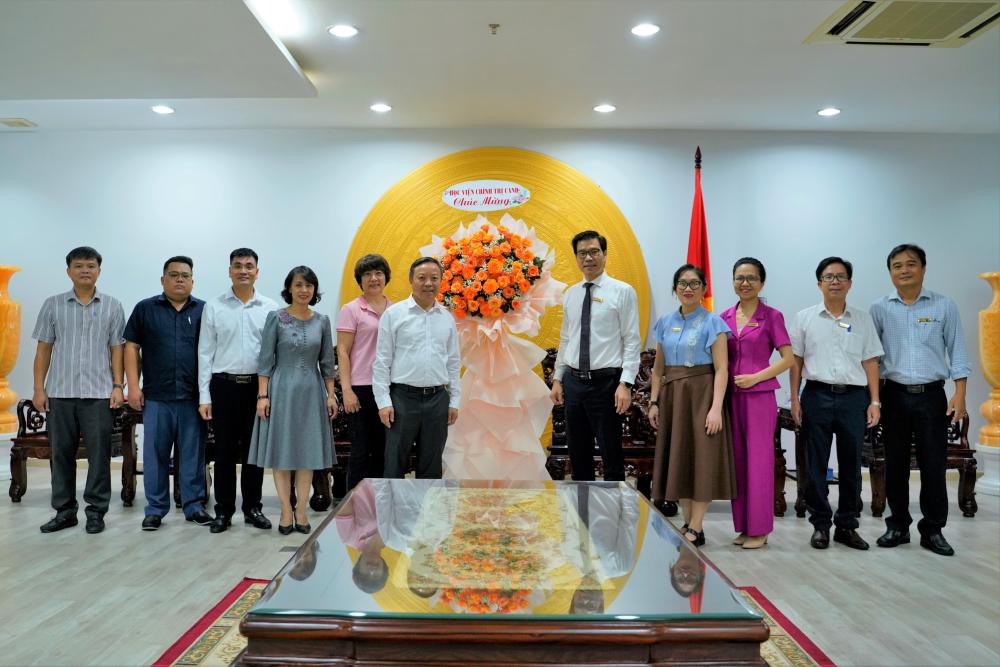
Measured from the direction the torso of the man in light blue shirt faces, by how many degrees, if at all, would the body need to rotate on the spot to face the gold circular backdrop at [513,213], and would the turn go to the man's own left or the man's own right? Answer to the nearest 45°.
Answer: approximately 90° to the man's own right

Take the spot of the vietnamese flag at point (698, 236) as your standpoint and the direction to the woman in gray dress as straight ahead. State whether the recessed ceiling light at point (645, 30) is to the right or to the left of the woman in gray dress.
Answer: left

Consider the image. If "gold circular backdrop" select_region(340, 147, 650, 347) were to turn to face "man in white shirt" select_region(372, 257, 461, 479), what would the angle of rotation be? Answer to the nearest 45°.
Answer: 0° — it already faces them

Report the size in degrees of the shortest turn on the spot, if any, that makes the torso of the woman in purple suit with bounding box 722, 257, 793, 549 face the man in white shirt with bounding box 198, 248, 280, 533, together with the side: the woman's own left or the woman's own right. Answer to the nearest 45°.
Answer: approximately 45° to the woman's own right
